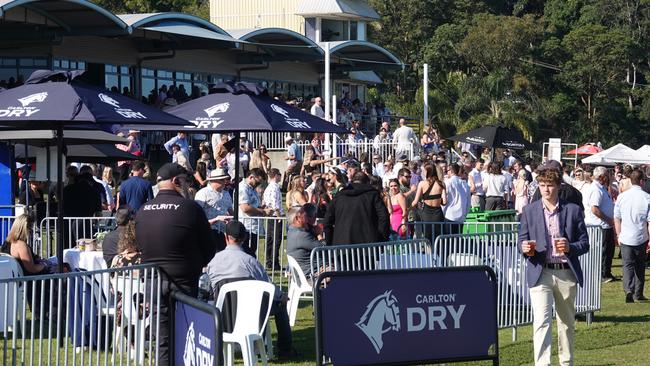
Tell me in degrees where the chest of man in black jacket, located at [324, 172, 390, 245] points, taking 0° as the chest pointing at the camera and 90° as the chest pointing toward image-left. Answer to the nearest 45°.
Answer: approximately 180°

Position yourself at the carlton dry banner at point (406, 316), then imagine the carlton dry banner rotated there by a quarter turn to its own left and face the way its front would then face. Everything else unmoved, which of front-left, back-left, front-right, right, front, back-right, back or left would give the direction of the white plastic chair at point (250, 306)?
back-left

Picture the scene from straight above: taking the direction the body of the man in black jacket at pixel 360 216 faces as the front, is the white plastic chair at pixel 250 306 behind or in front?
behind

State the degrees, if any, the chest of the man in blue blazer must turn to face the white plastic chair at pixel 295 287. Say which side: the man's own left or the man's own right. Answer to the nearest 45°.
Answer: approximately 135° to the man's own right

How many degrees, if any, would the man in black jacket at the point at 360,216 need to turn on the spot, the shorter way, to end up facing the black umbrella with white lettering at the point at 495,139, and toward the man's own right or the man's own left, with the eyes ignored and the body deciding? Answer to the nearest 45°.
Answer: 0° — they already face it

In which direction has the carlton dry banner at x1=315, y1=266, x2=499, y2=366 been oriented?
toward the camera

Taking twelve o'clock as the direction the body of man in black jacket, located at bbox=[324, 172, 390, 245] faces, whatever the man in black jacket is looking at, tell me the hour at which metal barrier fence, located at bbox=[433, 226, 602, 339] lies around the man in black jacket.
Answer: The metal barrier fence is roughly at 4 o'clock from the man in black jacket.

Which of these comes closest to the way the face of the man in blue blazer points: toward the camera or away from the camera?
toward the camera

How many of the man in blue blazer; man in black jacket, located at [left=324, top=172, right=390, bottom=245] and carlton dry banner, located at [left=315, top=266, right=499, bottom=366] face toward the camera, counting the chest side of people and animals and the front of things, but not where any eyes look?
2

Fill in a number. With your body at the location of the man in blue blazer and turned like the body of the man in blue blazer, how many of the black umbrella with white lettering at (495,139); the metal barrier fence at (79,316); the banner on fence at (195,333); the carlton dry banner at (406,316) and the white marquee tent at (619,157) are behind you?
2

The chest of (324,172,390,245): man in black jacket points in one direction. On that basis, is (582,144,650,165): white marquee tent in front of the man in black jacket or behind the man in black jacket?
in front

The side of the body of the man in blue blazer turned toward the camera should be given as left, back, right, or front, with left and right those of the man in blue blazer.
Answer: front

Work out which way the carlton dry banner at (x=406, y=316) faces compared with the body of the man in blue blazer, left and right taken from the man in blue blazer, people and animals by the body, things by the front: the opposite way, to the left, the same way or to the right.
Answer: the same way

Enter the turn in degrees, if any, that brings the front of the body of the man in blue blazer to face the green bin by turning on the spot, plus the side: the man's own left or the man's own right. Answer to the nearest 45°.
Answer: approximately 180°

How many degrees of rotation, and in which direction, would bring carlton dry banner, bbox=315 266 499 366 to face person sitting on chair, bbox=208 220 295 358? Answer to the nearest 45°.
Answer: approximately 135° to its right

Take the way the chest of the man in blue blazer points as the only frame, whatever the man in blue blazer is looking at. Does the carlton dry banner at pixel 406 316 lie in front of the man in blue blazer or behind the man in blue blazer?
in front

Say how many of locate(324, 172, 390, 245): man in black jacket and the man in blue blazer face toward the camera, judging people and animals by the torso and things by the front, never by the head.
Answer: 1

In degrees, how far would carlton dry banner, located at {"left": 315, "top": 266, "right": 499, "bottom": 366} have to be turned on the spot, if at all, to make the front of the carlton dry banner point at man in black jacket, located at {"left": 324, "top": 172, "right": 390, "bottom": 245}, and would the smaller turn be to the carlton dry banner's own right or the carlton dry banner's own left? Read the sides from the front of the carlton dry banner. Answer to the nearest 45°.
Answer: approximately 180°

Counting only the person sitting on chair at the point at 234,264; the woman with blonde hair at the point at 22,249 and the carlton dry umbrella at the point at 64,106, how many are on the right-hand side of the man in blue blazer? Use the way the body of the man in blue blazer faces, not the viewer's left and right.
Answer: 3
